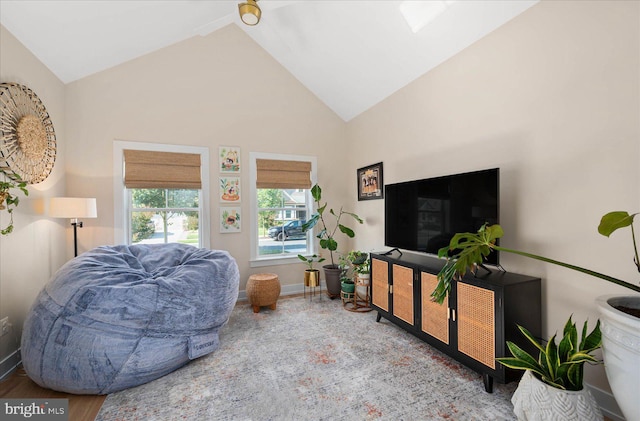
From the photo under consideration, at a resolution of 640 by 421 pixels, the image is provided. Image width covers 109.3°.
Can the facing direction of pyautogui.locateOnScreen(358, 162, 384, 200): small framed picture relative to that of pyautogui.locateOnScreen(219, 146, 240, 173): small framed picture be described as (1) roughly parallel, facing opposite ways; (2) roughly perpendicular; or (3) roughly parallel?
roughly perpendicular

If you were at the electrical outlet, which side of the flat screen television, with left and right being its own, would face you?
front

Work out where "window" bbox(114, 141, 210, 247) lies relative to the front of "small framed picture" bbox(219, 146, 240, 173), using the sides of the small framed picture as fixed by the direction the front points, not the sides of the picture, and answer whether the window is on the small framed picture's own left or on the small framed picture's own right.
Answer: on the small framed picture's own right

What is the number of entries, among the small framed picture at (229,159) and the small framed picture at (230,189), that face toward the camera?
2

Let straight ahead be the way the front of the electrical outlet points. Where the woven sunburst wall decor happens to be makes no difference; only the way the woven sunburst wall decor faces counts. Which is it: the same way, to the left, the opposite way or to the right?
the same way

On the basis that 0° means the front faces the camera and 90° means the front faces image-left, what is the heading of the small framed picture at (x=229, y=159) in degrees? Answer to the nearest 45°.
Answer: approximately 0°

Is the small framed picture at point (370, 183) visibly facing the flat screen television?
no

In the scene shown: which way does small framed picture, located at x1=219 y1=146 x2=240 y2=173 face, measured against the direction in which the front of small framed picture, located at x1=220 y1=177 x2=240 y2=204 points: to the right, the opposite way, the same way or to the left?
the same way

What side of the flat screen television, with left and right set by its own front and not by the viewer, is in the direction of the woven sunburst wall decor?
front

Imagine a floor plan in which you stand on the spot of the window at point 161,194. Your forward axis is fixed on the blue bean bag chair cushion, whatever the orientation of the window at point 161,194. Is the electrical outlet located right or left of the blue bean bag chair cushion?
right

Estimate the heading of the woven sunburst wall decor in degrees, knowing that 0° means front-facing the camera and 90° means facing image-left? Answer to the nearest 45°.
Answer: approximately 315°

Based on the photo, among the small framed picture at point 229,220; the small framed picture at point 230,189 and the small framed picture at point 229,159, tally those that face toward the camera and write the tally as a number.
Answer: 3

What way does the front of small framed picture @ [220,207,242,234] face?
toward the camera

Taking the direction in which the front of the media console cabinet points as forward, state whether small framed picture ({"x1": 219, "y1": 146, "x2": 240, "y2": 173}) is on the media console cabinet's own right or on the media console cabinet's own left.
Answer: on the media console cabinet's own right

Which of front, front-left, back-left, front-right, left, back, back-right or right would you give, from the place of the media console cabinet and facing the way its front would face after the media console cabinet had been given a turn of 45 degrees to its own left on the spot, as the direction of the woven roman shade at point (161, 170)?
right

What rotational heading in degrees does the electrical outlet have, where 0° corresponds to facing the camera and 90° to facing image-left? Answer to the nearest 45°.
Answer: approximately 315°

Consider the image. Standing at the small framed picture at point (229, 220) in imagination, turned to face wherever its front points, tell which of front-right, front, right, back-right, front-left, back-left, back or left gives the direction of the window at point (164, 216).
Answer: right

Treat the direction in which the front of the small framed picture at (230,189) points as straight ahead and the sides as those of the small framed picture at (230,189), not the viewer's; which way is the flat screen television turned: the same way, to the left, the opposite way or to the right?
to the right

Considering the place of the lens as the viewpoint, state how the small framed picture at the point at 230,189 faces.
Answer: facing the viewer
